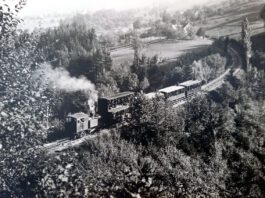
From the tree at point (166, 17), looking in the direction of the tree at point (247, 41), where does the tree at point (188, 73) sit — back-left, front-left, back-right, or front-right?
front-right

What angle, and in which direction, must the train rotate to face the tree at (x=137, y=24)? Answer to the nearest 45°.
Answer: approximately 135° to its right

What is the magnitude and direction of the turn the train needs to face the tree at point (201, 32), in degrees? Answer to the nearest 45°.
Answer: approximately 180°

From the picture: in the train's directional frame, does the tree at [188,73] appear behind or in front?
behind

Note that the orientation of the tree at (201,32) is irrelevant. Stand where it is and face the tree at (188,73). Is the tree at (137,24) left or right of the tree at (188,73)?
right

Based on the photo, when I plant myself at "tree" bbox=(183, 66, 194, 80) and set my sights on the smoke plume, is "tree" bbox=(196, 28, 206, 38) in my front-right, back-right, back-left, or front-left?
back-right

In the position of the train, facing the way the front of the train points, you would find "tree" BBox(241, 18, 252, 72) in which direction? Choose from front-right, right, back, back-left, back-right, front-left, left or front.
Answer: back

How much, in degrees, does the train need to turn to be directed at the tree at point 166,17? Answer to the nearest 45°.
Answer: approximately 135° to its right

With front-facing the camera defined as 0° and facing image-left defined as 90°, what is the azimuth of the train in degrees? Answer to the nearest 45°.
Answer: approximately 45°
